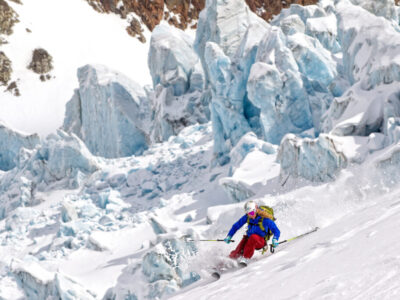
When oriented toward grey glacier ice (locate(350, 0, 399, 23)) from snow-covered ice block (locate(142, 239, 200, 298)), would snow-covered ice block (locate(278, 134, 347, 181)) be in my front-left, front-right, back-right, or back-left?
front-right

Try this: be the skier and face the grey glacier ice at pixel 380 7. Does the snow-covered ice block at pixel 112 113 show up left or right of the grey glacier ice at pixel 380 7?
left

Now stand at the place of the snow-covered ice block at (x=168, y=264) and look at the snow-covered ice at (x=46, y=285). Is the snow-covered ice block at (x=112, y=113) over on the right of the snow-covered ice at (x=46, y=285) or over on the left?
right

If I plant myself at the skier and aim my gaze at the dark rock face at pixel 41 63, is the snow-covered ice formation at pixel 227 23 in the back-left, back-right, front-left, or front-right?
front-right

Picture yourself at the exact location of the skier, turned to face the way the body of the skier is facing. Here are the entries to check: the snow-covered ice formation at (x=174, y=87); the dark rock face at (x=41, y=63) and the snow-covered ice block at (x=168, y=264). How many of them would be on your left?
0

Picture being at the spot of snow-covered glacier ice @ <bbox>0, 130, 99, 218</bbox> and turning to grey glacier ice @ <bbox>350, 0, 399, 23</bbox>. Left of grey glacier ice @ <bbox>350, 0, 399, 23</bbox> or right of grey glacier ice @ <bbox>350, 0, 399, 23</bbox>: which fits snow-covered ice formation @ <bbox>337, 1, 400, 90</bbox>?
right

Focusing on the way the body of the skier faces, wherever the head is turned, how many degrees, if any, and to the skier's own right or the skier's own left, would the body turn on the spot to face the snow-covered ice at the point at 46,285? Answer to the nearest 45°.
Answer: approximately 90° to the skier's own right

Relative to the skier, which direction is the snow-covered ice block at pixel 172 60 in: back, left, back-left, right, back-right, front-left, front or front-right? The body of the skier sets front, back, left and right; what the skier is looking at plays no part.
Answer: back-right

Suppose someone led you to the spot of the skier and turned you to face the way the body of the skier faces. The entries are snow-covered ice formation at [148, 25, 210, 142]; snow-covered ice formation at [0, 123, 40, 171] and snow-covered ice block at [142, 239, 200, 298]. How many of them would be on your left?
0

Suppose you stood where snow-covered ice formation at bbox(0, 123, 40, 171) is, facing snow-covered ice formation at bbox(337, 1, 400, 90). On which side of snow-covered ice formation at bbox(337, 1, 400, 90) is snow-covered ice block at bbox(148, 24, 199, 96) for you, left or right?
left

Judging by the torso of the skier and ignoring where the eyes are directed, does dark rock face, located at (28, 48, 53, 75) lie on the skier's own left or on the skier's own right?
on the skier's own right
